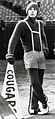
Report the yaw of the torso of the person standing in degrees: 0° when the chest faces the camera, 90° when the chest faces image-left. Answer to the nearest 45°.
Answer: approximately 315°
